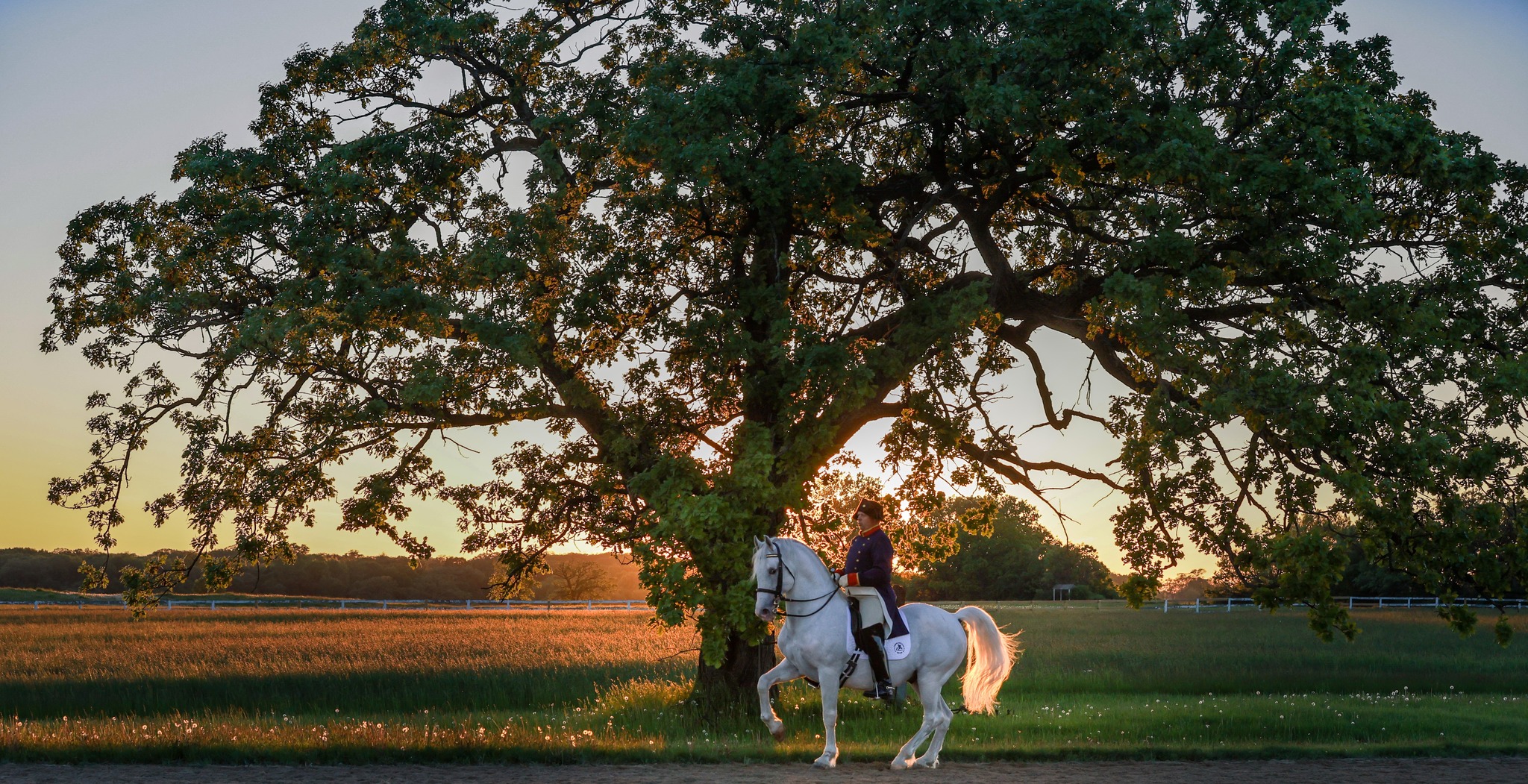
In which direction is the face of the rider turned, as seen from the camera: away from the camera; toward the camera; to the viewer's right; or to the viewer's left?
to the viewer's left

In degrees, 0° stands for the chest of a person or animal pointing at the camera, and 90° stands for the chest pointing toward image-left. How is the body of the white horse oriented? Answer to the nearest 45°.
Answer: approximately 90°
